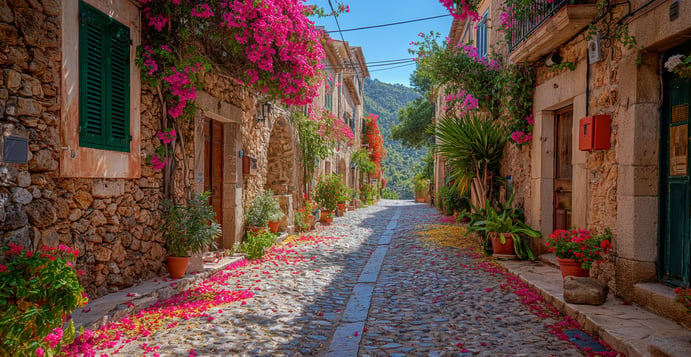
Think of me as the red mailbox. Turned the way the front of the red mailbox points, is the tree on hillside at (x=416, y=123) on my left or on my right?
on my right

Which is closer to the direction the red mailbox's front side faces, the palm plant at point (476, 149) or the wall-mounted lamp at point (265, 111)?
the wall-mounted lamp

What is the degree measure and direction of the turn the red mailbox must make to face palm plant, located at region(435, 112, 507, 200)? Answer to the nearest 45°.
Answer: approximately 90° to its right

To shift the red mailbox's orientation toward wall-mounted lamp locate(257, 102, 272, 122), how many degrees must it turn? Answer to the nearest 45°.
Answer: approximately 45° to its right

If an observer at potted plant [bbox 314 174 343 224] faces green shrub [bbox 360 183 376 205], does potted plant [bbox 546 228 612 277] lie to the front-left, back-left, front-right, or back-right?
back-right

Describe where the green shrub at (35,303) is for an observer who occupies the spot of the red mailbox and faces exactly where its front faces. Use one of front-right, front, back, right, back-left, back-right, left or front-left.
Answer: front

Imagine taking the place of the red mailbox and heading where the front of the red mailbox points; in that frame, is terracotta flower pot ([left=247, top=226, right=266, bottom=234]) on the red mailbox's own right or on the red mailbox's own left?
on the red mailbox's own right

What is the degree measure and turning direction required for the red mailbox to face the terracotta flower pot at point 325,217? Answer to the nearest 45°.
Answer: approximately 90° to its right

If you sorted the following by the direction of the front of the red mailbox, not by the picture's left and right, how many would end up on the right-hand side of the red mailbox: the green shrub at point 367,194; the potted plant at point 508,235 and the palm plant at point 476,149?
3

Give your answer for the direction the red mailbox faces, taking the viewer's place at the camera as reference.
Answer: facing the viewer and to the left of the viewer

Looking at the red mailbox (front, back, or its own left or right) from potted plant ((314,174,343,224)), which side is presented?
right

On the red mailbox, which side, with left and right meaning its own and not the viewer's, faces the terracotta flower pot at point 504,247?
right

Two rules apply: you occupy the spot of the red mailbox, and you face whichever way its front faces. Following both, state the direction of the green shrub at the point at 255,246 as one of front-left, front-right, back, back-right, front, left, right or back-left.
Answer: front-right

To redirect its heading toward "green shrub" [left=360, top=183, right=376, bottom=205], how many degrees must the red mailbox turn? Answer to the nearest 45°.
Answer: approximately 90° to its right
